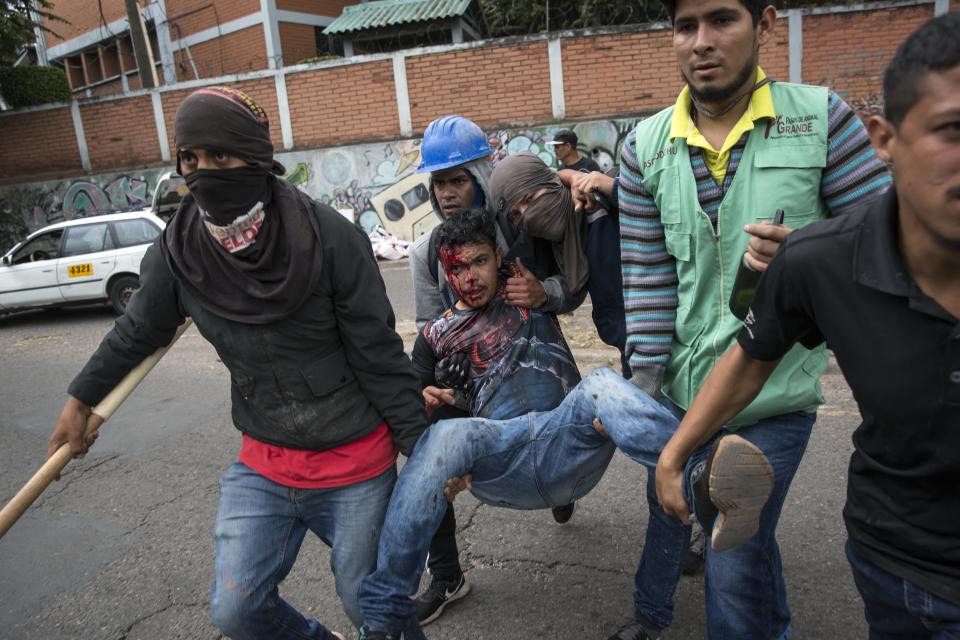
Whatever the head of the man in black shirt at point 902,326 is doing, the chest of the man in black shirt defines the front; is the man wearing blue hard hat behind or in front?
behind

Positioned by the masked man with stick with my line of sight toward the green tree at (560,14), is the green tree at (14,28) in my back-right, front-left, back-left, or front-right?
front-left

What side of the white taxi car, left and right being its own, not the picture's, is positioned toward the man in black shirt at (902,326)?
left

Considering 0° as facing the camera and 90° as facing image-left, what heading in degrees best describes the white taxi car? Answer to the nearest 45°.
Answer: approximately 90°

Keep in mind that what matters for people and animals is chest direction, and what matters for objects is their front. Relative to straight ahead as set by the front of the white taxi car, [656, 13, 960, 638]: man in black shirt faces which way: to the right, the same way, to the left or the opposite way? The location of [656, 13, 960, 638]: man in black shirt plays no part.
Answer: to the left

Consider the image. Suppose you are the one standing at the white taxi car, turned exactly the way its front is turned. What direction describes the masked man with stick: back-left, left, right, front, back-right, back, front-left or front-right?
left

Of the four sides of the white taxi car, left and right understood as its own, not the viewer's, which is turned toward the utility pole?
right

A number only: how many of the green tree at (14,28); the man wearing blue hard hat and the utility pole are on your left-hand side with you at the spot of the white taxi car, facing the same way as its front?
1

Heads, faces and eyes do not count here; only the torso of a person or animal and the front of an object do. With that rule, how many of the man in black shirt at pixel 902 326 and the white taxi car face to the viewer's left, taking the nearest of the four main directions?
1

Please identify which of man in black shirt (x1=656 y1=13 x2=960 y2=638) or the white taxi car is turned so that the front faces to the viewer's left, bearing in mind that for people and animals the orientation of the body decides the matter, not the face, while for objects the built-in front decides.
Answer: the white taxi car

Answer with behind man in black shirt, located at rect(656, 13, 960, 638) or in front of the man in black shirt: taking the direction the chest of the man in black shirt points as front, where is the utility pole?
behind

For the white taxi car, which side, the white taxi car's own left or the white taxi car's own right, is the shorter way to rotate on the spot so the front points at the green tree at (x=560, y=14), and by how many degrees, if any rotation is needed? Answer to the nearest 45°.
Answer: approximately 180°

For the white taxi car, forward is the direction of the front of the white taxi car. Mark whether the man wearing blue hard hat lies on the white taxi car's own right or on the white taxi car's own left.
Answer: on the white taxi car's own left
